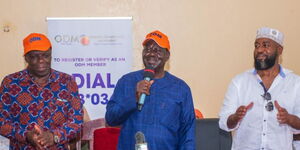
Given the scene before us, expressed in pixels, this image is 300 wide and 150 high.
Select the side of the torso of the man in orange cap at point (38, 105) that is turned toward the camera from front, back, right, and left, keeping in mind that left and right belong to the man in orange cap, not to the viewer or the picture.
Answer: front

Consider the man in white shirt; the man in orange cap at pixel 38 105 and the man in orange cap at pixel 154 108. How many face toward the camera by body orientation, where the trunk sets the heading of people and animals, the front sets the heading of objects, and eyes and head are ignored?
3

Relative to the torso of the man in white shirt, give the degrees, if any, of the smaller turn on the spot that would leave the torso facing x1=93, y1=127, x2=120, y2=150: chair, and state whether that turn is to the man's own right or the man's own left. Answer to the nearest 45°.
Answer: approximately 90° to the man's own right

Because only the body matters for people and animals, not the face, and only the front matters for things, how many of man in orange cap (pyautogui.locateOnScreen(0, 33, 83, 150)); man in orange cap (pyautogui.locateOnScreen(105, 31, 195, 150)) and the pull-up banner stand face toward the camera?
3

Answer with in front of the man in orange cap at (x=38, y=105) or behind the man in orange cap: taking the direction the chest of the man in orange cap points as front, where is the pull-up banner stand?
behind

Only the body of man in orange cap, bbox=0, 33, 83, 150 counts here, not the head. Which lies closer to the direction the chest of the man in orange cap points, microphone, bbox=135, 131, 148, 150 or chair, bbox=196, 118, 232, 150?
the microphone

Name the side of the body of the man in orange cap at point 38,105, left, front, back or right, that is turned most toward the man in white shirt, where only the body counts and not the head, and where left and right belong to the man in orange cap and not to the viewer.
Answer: left

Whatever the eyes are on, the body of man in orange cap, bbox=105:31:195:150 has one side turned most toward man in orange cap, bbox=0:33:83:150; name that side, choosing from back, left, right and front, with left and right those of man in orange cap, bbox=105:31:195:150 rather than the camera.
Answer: right

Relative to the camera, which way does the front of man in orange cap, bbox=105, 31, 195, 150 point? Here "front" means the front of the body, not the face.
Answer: toward the camera

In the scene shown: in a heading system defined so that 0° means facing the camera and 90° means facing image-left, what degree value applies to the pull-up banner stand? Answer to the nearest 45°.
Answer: approximately 0°

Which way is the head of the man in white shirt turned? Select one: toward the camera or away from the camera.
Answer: toward the camera

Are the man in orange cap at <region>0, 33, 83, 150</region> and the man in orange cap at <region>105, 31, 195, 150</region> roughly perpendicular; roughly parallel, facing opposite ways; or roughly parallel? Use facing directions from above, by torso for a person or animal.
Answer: roughly parallel

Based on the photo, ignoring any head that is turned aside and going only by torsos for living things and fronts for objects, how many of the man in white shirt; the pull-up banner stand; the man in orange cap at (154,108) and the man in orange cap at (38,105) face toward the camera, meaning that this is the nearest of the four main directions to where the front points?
4

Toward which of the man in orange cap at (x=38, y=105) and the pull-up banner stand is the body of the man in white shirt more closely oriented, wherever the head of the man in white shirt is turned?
the man in orange cap

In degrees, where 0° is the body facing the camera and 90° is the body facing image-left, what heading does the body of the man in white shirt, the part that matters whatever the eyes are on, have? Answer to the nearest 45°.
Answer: approximately 0°
